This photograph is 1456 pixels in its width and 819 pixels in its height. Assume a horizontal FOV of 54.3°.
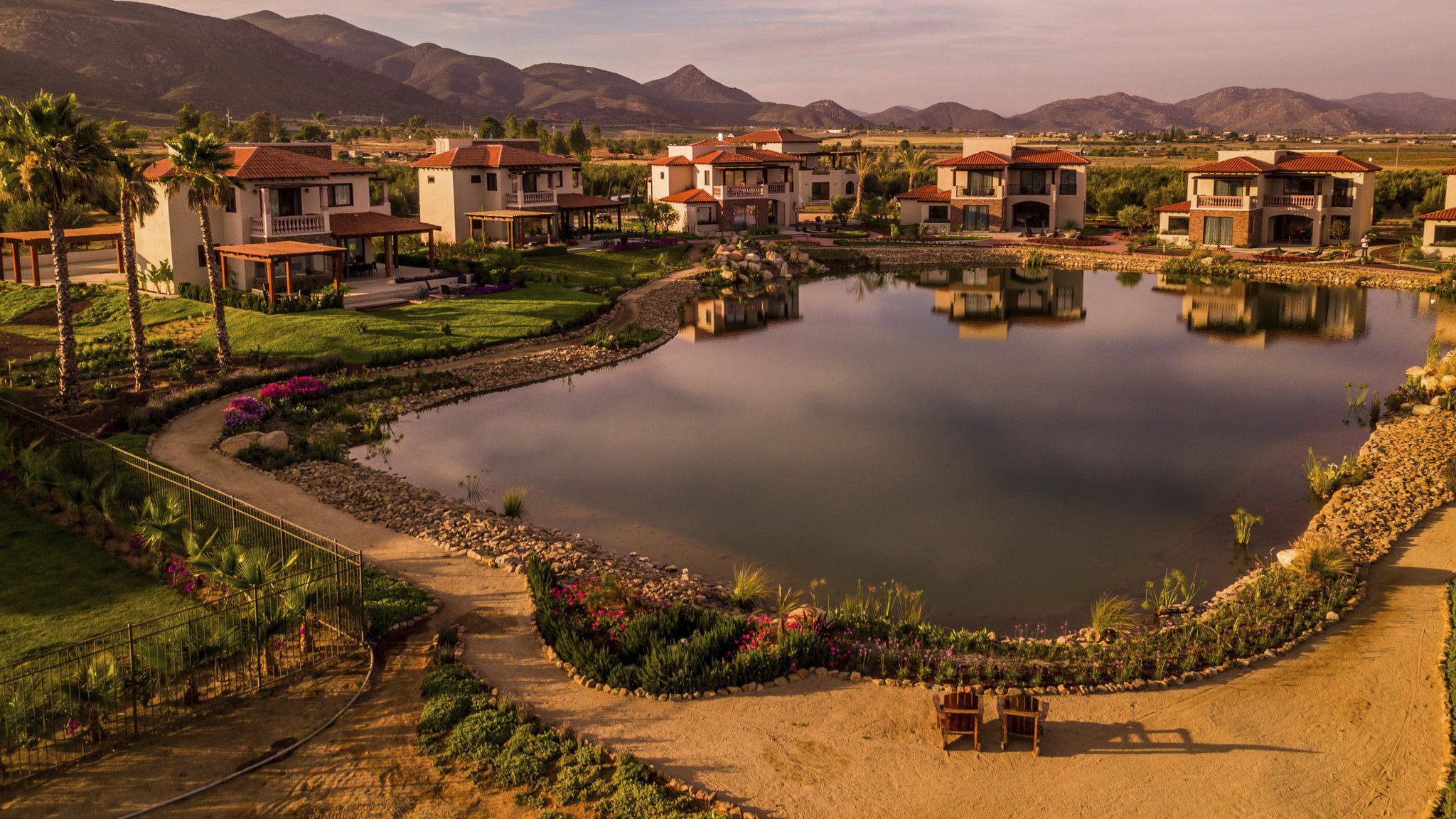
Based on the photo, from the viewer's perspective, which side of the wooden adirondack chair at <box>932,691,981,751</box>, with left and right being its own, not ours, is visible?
back

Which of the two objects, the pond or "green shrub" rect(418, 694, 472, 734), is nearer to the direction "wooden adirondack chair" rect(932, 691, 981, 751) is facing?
the pond

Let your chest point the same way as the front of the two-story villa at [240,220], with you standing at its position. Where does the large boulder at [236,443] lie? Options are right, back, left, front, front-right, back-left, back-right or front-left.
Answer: front-right

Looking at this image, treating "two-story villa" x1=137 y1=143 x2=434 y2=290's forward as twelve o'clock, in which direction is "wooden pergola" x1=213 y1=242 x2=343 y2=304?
The wooden pergola is roughly at 1 o'clock from the two-story villa.

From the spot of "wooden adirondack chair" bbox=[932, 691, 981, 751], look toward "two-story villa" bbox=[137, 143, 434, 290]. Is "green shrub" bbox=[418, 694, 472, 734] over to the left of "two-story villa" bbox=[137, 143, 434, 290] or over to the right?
left

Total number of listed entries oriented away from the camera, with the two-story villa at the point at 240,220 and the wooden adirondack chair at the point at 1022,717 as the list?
1

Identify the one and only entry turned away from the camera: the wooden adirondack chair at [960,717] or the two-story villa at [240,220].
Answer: the wooden adirondack chair

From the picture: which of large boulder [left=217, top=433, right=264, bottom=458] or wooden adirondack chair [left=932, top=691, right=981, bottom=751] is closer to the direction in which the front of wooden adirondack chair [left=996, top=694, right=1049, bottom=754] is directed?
the large boulder

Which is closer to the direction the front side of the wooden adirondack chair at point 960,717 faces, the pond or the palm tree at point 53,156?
the pond

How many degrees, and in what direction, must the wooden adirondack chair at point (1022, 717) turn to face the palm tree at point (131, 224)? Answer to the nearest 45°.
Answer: approximately 45° to its left

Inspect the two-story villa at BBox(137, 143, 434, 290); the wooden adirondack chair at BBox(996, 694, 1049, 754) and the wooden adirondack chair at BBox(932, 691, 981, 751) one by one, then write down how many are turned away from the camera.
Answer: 2

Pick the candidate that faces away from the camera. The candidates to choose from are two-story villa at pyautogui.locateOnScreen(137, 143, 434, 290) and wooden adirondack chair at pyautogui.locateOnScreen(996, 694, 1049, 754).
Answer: the wooden adirondack chair

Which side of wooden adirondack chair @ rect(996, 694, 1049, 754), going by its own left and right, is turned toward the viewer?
back

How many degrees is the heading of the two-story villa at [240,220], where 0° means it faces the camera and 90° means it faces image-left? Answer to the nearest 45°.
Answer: approximately 315°
